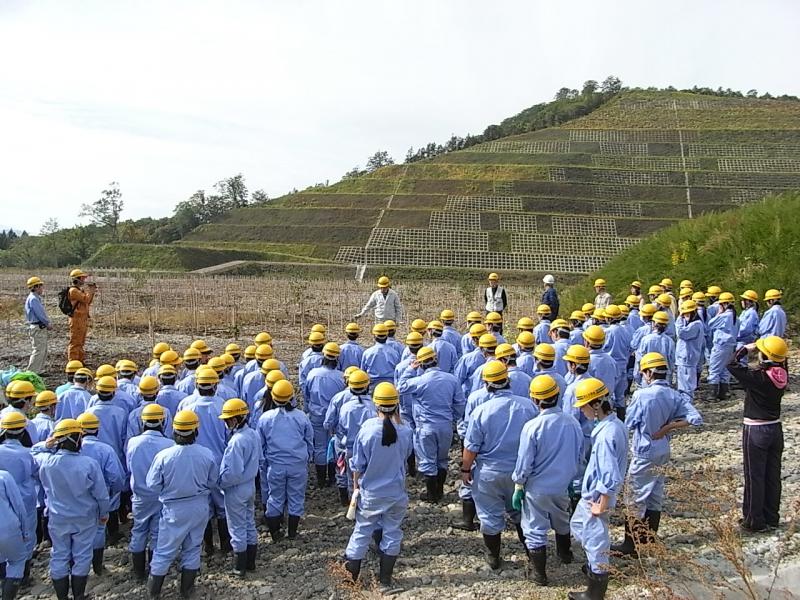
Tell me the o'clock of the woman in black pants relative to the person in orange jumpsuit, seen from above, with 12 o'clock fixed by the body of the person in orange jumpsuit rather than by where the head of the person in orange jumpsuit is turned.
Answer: The woman in black pants is roughly at 2 o'clock from the person in orange jumpsuit.

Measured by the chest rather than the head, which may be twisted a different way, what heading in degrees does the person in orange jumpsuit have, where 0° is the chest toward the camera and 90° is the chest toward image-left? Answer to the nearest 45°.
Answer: approximately 270°

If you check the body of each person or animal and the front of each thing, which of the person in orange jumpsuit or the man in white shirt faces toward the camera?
the man in white shirt

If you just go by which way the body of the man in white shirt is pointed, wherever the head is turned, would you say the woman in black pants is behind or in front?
in front

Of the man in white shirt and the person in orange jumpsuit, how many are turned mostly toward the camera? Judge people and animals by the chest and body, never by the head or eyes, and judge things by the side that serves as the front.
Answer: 1

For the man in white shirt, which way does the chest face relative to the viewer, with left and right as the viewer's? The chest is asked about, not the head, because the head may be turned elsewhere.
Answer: facing the viewer

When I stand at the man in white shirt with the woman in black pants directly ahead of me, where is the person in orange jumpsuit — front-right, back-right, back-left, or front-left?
back-right

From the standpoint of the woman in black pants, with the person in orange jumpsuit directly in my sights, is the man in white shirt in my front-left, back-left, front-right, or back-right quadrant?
front-right

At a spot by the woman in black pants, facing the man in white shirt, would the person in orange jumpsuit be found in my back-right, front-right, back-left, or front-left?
front-left

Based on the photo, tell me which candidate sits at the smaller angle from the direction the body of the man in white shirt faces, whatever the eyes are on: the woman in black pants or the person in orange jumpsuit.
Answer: the woman in black pants

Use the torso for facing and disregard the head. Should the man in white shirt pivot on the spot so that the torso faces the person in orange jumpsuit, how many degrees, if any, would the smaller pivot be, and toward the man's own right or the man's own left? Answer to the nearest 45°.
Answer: approximately 90° to the man's own right

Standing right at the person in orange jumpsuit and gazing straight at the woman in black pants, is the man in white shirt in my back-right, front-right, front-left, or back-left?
front-left
